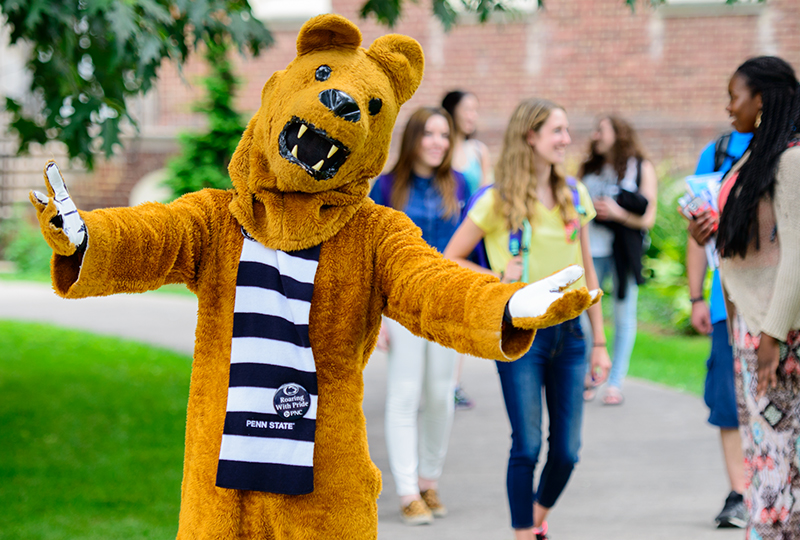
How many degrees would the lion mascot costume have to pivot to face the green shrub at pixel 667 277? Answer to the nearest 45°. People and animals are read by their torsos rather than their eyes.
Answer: approximately 135° to its left

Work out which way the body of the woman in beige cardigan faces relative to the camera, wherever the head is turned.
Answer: to the viewer's left

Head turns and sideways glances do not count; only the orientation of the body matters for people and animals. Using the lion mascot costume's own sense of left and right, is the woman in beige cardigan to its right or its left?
on its left

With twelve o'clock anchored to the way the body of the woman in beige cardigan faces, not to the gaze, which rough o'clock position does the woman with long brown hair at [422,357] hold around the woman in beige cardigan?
The woman with long brown hair is roughly at 1 o'clock from the woman in beige cardigan.

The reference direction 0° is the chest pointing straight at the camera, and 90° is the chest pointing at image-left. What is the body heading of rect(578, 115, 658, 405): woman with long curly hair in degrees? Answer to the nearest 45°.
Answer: approximately 45°

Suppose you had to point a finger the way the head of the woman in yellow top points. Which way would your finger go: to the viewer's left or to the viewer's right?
to the viewer's right

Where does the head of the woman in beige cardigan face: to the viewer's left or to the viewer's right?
to the viewer's left

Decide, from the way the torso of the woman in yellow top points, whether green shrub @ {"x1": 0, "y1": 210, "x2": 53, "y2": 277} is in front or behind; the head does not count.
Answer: behind

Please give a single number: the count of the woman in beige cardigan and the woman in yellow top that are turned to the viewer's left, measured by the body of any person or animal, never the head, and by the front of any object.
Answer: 1

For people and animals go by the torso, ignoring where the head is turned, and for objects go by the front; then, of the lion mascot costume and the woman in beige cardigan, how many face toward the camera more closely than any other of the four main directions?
1

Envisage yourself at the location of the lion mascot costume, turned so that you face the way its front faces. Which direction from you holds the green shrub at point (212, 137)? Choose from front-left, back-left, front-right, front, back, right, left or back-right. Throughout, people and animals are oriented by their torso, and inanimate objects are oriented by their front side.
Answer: back

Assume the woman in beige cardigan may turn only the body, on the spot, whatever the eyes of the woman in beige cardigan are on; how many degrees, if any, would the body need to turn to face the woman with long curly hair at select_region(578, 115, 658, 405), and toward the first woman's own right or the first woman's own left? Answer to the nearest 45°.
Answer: approximately 90° to the first woman's own right
